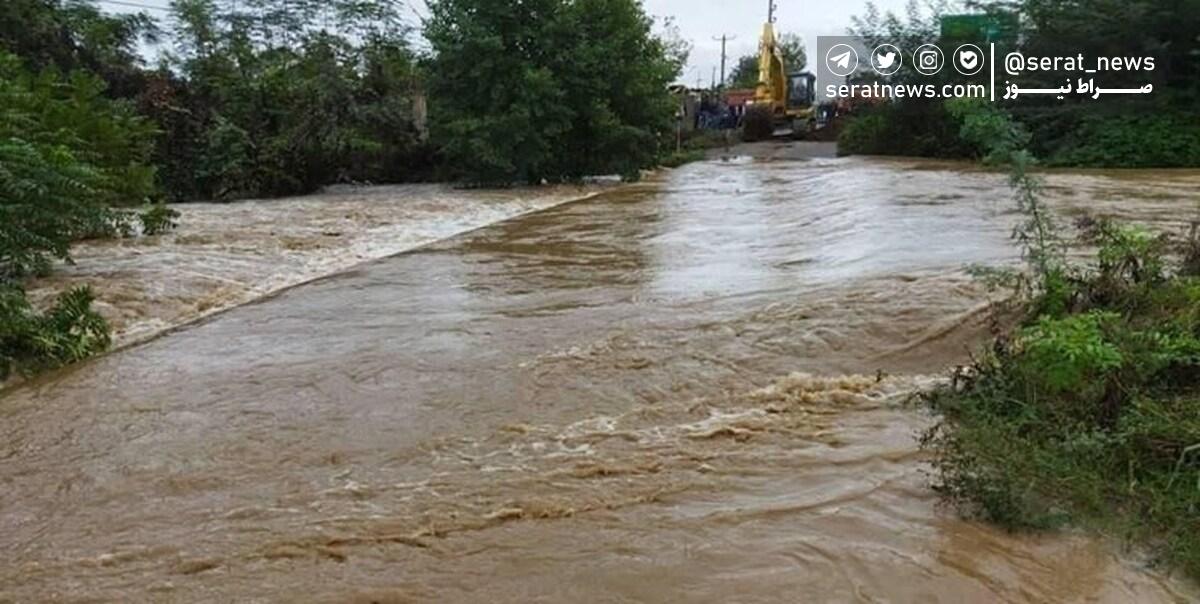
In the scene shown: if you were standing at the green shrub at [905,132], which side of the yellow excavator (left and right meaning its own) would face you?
left

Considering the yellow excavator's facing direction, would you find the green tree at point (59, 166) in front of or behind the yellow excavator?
in front

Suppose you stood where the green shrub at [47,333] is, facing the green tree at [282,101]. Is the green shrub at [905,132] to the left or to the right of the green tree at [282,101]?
right

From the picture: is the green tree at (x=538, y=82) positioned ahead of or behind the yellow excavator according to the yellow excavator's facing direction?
ahead

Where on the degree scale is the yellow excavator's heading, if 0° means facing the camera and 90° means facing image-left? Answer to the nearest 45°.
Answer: approximately 45°

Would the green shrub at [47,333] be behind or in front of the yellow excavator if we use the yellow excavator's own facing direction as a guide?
in front
